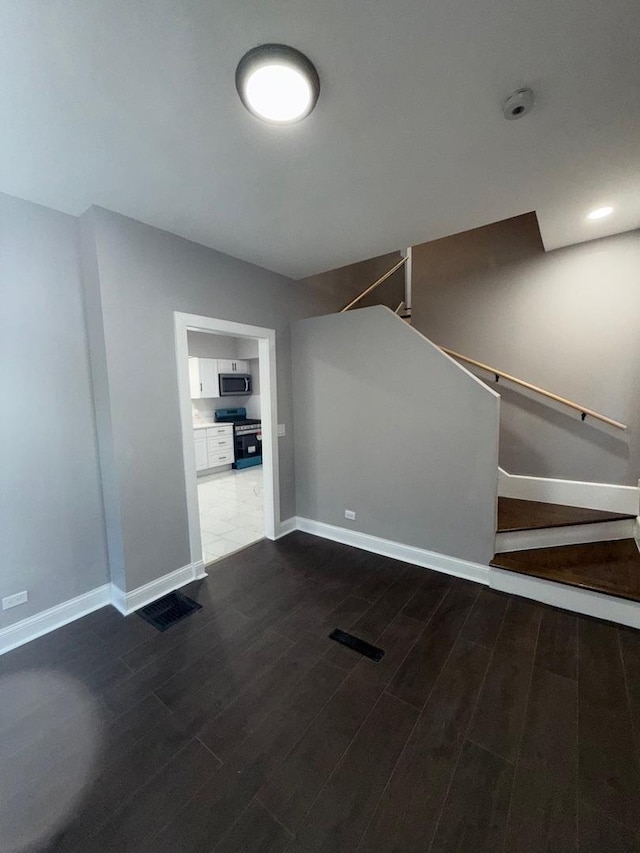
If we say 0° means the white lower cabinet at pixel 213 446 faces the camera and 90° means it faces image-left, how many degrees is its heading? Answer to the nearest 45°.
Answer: approximately 315°

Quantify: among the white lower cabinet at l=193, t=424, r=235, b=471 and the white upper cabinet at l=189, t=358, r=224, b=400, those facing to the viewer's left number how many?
0

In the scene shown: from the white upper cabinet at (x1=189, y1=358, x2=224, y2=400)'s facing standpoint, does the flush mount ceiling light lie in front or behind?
in front

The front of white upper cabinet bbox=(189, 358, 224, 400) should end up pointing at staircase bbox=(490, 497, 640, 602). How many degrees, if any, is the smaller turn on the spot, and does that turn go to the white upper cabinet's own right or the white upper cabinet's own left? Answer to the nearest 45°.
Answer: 0° — it already faces it

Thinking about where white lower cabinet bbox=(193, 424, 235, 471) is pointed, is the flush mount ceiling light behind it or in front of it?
in front

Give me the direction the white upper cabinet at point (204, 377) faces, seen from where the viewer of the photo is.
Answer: facing the viewer and to the right of the viewer

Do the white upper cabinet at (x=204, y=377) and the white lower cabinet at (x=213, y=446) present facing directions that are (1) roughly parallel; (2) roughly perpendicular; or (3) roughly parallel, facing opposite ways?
roughly parallel

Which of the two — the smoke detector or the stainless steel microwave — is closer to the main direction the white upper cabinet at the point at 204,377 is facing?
the smoke detector

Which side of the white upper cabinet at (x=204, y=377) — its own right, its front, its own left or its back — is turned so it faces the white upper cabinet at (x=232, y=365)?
left
